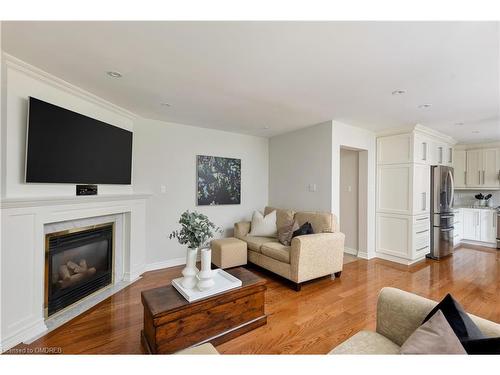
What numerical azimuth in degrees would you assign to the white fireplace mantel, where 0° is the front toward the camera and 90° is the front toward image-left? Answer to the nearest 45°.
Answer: approximately 315°

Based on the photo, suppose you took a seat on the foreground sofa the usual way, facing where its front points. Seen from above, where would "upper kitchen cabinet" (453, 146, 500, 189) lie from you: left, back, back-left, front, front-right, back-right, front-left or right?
back-right

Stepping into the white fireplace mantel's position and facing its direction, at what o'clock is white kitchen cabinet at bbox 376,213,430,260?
The white kitchen cabinet is roughly at 11 o'clock from the white fireplace mantel.

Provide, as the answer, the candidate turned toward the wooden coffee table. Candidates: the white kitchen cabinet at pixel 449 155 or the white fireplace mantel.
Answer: the white fireplace mantel

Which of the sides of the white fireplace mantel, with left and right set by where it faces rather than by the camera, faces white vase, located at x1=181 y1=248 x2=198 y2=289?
front

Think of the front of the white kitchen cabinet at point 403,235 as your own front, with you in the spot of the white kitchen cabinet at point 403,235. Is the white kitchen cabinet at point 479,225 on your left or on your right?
on your left

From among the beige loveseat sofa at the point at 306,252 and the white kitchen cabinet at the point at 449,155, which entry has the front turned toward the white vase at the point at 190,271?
the beige loveseat sofa
